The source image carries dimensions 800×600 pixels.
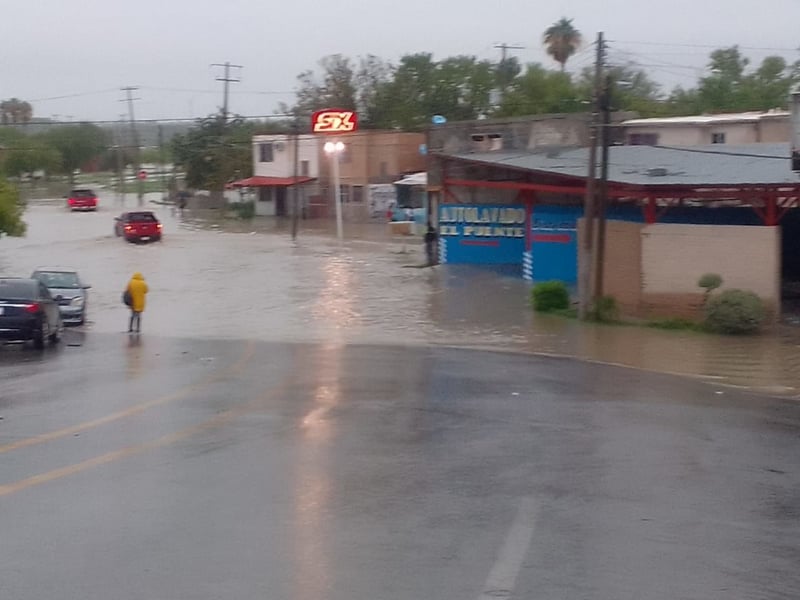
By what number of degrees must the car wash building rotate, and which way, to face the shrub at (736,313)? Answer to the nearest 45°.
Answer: approximately 45° to its left

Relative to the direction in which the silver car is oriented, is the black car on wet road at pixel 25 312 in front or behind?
in front

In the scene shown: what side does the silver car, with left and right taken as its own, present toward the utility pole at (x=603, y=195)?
left

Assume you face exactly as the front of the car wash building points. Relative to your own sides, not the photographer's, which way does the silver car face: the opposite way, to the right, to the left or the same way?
to the left

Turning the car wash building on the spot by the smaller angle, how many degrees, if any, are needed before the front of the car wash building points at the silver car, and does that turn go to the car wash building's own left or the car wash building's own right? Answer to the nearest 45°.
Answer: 0° — it already faces it

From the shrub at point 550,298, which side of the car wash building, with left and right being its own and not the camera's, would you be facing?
front

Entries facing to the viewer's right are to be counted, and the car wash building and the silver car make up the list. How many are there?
0

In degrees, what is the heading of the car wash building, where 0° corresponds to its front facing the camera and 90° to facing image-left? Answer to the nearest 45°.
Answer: approximately 45°

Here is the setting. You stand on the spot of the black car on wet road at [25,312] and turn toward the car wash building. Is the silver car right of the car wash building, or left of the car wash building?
left

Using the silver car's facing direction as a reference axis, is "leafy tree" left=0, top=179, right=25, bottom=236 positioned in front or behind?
behind

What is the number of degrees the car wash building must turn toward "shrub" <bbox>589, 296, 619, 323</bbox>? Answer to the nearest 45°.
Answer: approximately 45° to its left

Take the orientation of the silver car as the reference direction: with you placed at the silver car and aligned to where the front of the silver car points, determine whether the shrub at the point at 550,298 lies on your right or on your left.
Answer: on your left

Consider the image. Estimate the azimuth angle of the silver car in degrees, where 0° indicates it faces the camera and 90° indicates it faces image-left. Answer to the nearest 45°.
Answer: approximately 0°

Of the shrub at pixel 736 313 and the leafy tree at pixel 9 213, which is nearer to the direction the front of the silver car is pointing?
the shrub

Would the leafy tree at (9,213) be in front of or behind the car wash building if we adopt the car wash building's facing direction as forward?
in front
